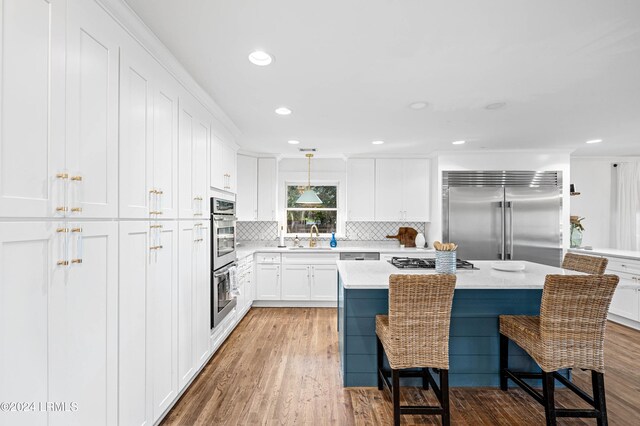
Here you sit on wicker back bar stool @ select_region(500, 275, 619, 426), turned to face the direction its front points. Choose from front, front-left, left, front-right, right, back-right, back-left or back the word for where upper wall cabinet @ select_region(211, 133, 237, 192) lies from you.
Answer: front-left

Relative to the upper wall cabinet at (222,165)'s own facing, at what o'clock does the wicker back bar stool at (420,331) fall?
The wicker back bar stool is roughly at 2 o'clock from the upper wall cabinet.

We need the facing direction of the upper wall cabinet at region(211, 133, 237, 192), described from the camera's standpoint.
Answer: facing to the right of the viewer

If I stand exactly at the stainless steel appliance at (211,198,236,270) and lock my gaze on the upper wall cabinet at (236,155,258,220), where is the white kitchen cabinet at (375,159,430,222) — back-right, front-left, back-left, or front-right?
front-right

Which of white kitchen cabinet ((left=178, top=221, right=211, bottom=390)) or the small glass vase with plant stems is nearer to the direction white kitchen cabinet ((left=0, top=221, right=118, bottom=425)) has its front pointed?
the small glass vase with plant stems

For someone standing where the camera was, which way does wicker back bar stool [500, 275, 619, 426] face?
facing away from the viewer and to the left of the viewer

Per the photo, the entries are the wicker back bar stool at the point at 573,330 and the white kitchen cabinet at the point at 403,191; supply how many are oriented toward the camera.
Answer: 1

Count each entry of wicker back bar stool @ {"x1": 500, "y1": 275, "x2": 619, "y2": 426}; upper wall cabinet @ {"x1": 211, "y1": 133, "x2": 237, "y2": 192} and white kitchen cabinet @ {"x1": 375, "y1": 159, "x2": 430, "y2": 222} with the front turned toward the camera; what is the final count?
1

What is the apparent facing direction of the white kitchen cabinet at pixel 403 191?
toward the camera

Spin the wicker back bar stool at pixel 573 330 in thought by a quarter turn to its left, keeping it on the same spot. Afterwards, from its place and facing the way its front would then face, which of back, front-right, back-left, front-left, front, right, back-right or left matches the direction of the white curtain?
back-right

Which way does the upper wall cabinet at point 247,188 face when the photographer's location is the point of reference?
facing the viewer and to the right of the viewer

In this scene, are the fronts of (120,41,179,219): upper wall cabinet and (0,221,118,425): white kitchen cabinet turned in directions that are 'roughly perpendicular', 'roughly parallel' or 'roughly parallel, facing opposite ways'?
roughly parallel

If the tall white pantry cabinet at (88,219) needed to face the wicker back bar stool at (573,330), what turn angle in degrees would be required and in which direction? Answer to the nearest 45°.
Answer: approximately 45° to its left
